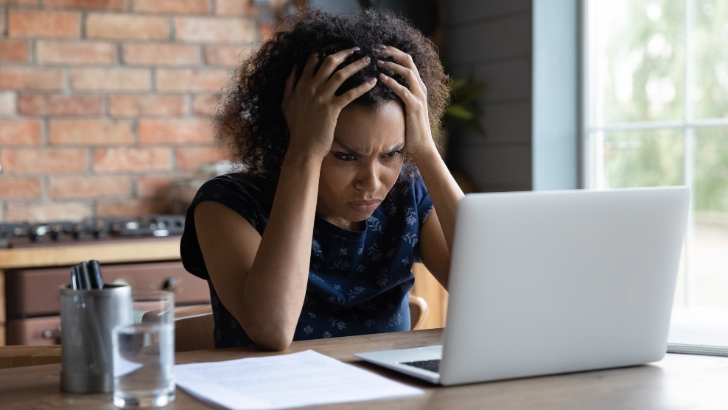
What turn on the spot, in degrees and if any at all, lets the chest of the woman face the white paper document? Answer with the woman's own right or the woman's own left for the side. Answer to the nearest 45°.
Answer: approximately 45° to the woman's own right

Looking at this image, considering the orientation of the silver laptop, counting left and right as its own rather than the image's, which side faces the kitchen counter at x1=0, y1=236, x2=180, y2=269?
front

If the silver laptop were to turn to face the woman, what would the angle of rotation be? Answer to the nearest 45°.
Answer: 0° — it already faces them

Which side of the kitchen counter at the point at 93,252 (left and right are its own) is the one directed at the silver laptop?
front

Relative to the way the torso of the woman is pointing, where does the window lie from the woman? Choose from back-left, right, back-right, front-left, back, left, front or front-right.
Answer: left

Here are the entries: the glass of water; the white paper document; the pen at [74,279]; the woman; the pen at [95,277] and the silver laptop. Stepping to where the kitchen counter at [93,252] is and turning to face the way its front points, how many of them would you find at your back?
0

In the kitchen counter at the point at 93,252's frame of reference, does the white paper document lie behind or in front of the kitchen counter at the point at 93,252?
in front

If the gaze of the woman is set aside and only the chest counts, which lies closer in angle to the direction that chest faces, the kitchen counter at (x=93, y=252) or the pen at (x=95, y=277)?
the pen

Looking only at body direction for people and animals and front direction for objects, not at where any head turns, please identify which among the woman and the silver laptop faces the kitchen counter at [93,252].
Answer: the silver laptop

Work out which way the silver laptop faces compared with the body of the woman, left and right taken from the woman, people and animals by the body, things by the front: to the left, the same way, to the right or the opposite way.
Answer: the opposite way

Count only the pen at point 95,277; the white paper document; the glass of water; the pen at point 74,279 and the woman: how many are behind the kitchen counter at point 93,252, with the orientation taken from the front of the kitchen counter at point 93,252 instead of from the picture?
0

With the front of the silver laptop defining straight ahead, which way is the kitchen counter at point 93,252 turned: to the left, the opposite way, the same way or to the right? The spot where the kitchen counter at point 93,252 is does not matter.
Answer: the opposite way

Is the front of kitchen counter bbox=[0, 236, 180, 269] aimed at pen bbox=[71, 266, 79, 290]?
yes

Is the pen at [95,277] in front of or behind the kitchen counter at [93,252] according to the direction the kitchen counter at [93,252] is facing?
in front

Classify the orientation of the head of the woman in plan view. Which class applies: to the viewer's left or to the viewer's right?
to the viewer's right

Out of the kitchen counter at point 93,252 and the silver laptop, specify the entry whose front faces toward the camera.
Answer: the kitchen counter

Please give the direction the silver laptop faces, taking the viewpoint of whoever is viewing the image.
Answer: facing away from the viewer and to the left of the viewer

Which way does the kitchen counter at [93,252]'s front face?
toward the camera

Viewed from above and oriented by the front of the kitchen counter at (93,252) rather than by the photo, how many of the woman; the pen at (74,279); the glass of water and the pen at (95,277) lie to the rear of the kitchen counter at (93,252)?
0

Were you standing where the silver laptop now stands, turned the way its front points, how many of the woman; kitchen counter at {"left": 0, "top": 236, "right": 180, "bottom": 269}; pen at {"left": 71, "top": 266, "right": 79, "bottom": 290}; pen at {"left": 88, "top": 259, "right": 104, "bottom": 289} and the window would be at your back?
0

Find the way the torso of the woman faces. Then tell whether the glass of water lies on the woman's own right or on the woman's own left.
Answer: on the woman's own right
